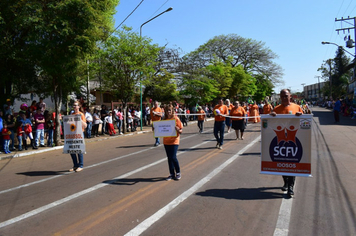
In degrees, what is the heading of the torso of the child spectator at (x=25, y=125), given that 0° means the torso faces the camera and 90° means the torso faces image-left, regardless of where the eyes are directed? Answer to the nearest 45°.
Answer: approximately 315°

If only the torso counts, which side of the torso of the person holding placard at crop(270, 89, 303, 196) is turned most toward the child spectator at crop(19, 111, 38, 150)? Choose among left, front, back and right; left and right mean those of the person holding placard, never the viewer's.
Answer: right

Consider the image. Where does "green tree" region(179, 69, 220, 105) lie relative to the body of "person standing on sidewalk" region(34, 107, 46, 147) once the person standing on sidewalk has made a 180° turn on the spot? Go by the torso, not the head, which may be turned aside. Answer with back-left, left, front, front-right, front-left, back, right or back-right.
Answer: right

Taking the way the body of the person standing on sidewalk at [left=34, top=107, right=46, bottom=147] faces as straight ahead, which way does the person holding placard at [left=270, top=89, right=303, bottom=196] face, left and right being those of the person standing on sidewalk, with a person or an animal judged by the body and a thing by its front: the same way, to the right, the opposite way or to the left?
to the right

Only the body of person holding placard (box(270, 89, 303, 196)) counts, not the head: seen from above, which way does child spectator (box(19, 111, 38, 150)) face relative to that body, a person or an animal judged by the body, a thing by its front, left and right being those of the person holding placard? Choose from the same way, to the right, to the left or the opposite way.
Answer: to the left

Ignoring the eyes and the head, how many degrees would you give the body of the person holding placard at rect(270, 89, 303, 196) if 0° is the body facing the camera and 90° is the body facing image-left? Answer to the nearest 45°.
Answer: approximately 0°

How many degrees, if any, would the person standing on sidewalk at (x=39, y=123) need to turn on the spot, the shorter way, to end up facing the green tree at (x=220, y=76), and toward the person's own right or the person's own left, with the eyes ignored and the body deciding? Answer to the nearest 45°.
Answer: approximately 90° to the person's own left

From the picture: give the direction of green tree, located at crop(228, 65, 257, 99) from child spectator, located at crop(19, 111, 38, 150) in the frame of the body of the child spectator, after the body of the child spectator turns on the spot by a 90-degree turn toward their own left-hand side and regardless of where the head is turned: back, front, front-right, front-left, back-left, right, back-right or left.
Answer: front

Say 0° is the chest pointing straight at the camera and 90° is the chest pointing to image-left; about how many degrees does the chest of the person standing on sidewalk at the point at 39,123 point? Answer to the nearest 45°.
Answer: approximately 315°

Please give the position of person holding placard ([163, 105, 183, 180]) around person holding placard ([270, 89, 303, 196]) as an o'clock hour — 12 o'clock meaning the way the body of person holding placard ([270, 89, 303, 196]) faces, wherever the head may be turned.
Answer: person holding placard ([163, 105, 183, 180]) is roughly at 3 o'clock from person holding placard ([270, 89, 303, 196]).
